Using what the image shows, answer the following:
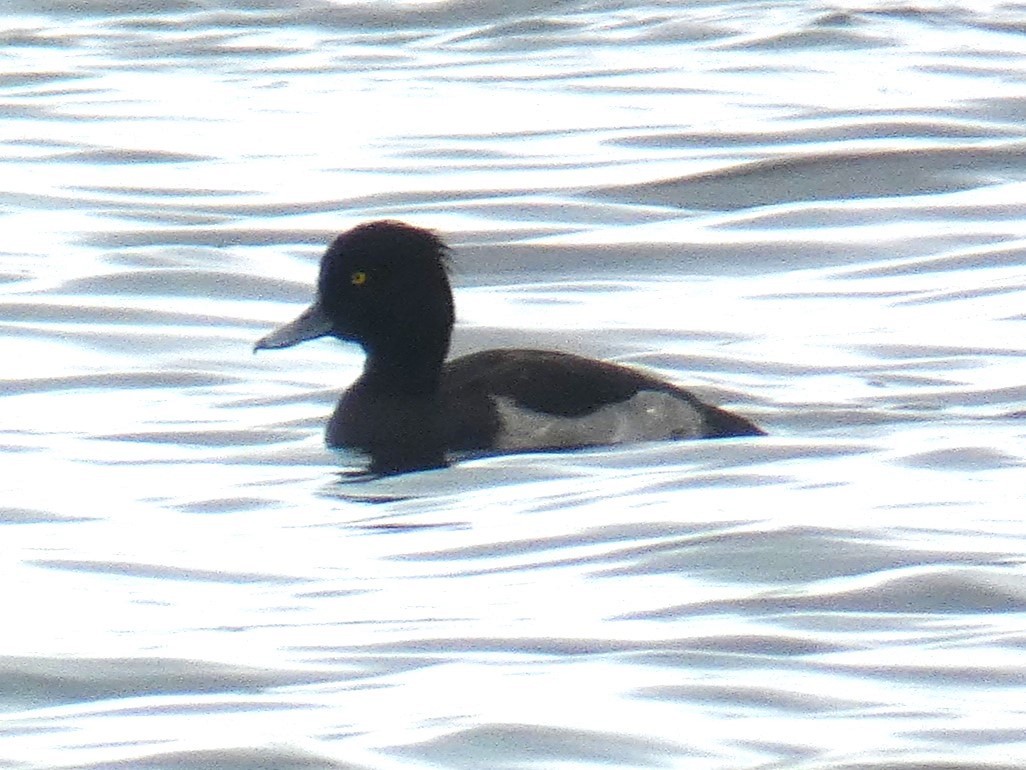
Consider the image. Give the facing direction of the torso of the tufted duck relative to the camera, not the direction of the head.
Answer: to the viewer's left
